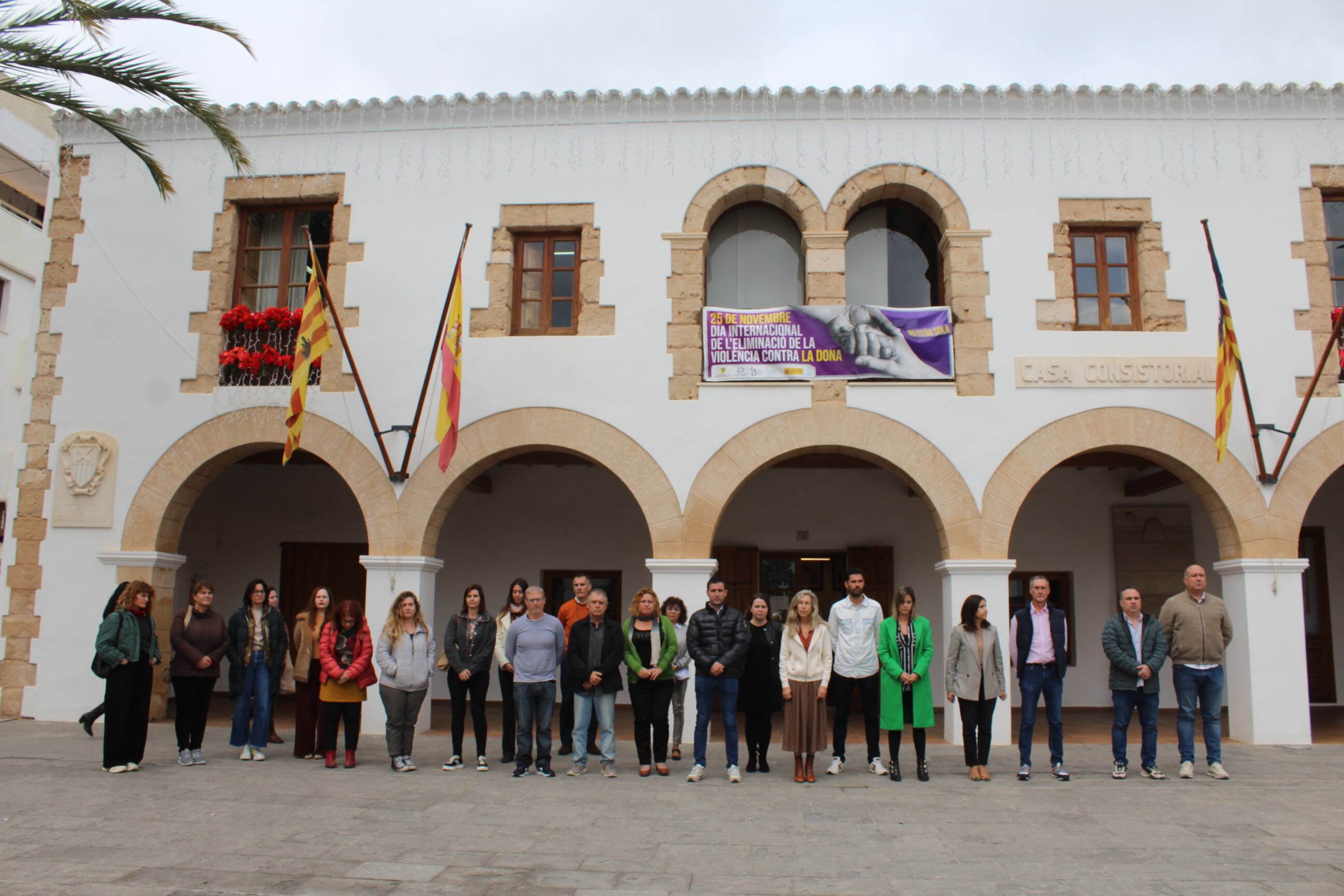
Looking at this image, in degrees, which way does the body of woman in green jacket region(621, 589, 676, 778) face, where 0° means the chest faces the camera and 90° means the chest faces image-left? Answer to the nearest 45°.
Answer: approximately 0°

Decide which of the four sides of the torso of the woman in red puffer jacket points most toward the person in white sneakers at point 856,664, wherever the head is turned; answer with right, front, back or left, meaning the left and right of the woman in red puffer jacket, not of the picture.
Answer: left

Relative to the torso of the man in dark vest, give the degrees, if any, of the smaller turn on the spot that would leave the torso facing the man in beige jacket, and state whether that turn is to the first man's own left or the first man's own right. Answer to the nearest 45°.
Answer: approximately 135° to the first man's own left

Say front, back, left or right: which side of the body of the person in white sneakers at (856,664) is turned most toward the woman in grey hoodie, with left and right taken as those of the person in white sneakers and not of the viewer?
right
